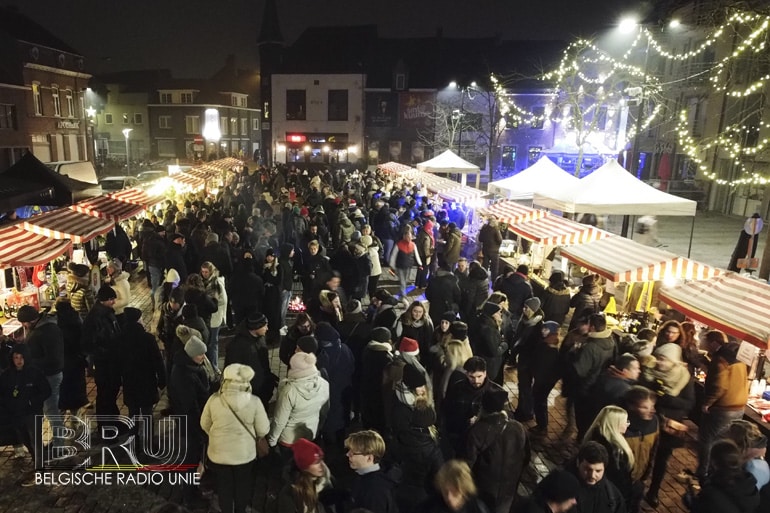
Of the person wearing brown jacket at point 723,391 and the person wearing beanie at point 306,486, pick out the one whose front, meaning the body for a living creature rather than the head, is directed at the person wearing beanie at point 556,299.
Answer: the person wearing brown jacket at point 723,391

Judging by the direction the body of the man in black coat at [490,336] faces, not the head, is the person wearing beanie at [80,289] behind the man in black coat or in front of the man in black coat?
behind

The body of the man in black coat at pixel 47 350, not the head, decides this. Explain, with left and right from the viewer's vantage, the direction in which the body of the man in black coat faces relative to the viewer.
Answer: facing to the left of the viewer

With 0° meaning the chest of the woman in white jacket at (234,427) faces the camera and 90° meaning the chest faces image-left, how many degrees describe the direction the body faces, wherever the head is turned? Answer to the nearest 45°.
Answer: approximately 180°

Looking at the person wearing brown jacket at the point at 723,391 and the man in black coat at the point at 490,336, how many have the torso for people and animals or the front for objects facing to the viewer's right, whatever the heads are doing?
1

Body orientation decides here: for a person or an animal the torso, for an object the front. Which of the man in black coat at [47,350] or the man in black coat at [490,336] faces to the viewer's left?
the man in black coat at [47,350]

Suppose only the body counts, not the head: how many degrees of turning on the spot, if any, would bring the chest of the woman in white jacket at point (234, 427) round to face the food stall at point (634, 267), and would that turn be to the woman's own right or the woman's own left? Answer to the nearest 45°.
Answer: approximately 90° to the woman's own right

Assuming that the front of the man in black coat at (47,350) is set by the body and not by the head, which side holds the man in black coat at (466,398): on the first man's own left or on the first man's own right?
on the first man's own left

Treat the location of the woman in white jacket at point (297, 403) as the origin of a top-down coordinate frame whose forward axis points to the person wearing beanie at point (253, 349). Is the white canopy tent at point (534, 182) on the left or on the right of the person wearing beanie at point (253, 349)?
right

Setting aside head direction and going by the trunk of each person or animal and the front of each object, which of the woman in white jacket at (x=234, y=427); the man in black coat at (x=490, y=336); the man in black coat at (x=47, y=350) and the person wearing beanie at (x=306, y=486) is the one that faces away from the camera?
the woman in white jacket

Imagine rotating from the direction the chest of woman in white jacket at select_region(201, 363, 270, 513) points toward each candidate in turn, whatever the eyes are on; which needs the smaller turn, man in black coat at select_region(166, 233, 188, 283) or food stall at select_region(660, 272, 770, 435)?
the man in black coat

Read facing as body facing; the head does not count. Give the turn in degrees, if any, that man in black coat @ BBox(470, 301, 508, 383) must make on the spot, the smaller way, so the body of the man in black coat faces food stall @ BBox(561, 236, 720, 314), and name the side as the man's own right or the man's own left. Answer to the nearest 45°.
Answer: approximately 45° to the man's own left

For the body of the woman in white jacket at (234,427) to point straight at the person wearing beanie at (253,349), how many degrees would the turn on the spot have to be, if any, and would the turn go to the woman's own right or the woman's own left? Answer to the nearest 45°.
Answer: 0° — they already face them
